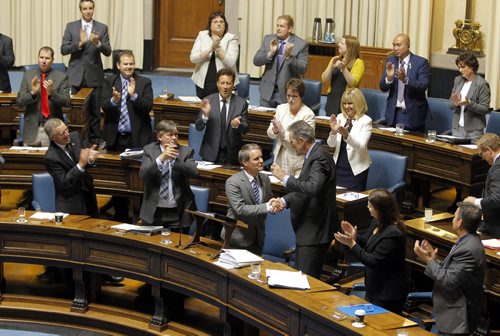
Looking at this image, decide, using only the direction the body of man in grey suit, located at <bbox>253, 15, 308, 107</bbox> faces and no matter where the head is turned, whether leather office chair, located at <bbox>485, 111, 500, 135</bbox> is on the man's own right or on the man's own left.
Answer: on the man's own left

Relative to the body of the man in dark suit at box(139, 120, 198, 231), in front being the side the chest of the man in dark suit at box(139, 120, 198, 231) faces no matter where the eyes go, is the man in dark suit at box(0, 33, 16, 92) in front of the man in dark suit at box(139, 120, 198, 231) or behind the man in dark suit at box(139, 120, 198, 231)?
behind

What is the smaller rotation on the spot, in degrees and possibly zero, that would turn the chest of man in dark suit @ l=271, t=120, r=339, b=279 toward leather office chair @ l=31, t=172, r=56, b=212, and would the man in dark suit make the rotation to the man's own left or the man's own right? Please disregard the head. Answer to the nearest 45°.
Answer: approximately 45° to the man's own right

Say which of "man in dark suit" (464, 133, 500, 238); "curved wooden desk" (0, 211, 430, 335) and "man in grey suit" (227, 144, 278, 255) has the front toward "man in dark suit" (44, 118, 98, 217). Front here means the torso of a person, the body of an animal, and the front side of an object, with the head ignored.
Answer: "man in dark suit" (464, 133, 500, 238)

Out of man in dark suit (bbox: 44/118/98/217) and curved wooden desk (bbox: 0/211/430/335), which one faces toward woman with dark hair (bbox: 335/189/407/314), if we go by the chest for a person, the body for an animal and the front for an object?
the man in dark suit

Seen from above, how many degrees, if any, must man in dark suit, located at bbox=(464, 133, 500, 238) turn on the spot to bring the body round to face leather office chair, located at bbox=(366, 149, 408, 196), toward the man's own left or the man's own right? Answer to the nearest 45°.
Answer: approximately 45° to the man's own right

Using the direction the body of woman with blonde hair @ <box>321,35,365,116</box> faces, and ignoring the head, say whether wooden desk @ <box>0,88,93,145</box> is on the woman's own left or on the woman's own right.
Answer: on the woman's own right

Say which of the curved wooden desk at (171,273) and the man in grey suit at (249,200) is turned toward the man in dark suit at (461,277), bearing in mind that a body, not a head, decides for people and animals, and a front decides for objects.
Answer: the man in grey suit

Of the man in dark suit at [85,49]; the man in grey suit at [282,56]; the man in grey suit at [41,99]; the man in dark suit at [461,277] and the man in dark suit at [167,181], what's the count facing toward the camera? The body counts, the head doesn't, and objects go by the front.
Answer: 4

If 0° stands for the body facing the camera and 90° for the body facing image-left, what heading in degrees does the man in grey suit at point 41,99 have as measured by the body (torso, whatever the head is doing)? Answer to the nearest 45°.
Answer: approximately 0°
